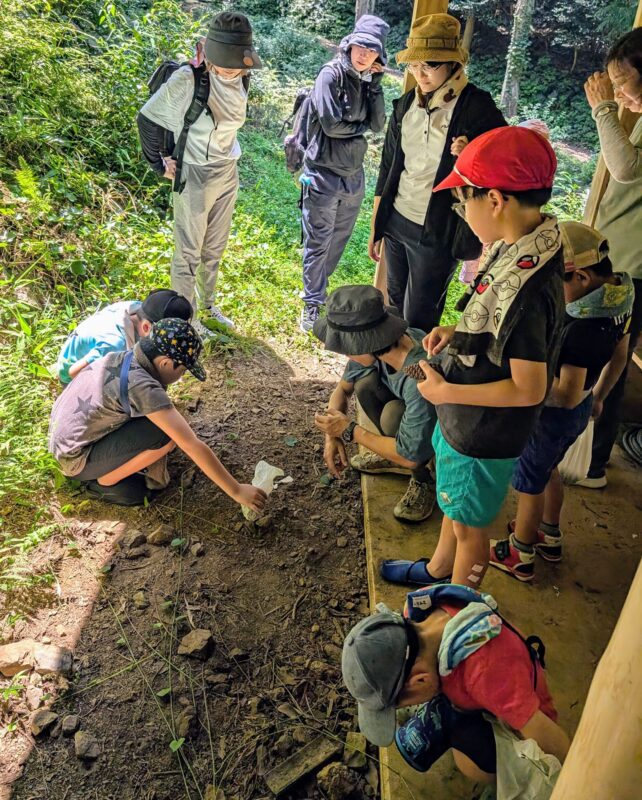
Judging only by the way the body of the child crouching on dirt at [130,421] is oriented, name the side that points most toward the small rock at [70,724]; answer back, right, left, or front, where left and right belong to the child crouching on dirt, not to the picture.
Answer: right

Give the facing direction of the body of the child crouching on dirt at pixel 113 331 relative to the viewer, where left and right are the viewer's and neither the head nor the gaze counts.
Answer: facing to the right of the viewer

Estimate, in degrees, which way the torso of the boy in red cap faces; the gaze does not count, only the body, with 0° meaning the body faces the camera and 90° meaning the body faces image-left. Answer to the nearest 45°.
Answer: approximately 90°

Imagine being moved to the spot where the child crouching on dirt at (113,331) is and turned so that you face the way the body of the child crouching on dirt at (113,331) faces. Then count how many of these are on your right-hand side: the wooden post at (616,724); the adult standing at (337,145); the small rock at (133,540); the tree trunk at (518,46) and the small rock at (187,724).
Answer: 3

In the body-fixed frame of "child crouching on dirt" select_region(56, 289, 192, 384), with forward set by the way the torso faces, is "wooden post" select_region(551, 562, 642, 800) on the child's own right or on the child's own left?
on the child's own right

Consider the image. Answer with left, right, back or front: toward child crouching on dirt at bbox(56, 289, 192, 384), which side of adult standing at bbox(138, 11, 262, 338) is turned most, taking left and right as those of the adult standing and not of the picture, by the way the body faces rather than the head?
right

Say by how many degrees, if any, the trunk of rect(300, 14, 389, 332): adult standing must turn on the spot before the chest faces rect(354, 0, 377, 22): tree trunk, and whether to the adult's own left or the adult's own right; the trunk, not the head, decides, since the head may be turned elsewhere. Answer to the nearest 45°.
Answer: approximately 135° to the adult's own left

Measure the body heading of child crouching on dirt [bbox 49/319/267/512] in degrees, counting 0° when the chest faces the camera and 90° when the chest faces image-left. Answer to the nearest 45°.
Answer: approximately 270°

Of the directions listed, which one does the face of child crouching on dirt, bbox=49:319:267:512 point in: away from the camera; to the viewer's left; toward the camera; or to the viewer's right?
to the viewer's right
